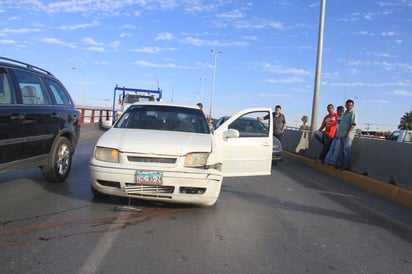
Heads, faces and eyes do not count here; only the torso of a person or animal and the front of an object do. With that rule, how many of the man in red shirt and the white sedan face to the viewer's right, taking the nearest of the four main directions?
0

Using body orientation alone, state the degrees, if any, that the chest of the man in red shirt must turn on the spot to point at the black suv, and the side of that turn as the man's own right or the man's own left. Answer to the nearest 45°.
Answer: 0° — they already face it

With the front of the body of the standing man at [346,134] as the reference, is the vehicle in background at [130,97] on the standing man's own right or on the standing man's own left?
on the standing man's own right

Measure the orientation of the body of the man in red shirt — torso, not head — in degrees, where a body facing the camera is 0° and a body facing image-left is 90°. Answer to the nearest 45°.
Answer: approximately 45°

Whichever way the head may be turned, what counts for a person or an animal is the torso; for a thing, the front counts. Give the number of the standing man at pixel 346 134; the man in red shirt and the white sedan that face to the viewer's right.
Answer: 0

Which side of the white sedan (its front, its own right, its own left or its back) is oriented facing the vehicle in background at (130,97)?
back

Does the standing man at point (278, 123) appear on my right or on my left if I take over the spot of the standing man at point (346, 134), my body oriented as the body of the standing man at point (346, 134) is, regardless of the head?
on my right

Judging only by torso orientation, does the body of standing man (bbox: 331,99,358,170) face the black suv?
yes

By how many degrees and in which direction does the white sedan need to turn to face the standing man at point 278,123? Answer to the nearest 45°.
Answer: approximately 135° to its left

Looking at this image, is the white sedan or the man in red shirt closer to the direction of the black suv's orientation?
the white sedan

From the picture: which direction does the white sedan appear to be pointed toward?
toward the camera

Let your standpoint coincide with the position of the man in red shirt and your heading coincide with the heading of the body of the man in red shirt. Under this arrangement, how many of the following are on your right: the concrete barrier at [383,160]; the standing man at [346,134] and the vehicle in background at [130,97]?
1
